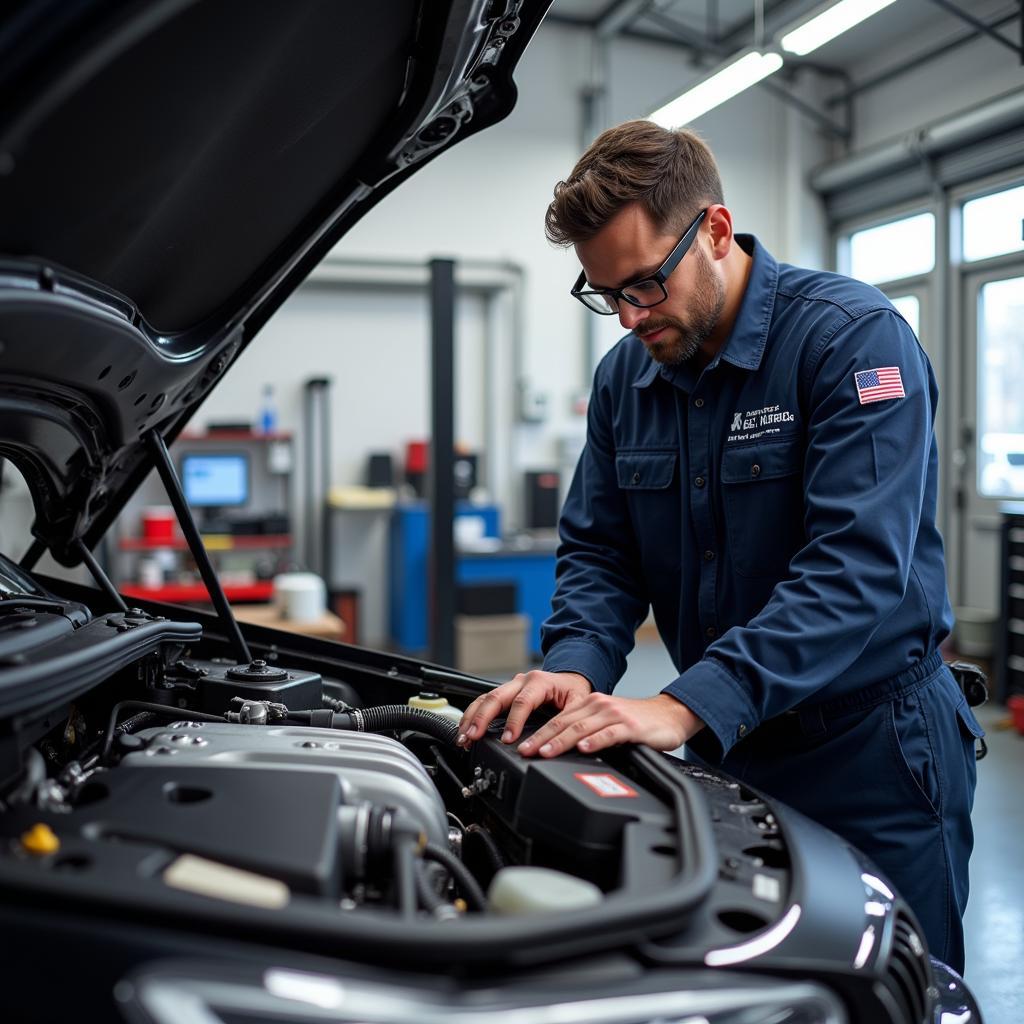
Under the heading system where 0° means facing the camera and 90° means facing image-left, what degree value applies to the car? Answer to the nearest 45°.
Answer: approximately 315°

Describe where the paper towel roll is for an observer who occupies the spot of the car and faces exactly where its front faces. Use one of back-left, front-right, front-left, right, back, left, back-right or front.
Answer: back-left

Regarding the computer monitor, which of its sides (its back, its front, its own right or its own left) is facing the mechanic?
front

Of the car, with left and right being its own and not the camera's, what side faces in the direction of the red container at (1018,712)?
left

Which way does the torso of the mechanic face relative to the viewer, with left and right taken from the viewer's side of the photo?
facing the viewer and to the left of the viewer

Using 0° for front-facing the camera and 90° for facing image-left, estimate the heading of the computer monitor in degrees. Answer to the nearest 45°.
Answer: approximately 0°

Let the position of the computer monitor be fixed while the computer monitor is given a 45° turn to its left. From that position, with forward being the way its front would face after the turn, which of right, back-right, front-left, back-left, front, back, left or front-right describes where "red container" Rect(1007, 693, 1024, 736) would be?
front

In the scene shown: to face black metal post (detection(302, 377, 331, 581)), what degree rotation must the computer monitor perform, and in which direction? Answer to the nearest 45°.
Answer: approximately 135° to its left

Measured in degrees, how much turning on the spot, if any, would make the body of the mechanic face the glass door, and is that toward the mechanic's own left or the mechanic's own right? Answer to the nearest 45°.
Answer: approximately 135° to the mechanic's own right

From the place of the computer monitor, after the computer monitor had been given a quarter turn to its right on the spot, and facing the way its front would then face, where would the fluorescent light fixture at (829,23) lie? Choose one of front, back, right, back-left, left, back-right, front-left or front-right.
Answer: back-left

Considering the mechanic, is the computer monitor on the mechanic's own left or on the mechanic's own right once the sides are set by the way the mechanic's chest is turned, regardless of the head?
on the mechanic's own right

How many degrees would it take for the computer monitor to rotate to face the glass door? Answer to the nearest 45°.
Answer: approximately 90° to its left

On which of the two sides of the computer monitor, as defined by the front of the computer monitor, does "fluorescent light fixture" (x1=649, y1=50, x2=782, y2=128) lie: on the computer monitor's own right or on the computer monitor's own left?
on the computer monitor's own left

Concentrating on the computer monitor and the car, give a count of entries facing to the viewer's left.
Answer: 0
